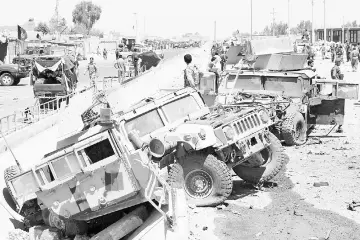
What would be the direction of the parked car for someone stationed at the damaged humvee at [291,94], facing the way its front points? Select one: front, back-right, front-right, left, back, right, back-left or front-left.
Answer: right

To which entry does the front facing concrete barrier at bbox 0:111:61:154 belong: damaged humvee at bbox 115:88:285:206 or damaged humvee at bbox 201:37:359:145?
damaged humvee at bbox 201:37:359:145

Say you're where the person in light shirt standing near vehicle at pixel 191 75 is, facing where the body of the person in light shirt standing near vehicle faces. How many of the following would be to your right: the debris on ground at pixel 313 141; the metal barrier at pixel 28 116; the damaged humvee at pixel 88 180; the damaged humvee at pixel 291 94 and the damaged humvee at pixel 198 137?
2

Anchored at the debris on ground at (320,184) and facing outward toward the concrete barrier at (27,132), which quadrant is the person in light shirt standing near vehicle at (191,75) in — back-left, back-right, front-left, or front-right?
front-right

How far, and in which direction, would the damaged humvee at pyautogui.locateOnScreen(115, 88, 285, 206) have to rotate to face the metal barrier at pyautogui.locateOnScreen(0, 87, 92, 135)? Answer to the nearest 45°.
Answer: approximately 180°

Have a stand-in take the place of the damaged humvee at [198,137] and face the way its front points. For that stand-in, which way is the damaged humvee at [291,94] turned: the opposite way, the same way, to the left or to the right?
to the right

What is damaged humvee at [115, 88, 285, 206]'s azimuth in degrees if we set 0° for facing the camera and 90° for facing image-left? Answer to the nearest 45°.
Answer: approximately 315°

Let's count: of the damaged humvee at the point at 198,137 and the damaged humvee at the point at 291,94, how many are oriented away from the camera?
0

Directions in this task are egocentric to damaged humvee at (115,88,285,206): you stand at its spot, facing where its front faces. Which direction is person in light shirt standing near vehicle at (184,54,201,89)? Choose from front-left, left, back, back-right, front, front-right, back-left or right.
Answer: back-left

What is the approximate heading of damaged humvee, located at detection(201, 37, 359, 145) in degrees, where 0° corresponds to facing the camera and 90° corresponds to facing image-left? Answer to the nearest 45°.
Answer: approximately 45°

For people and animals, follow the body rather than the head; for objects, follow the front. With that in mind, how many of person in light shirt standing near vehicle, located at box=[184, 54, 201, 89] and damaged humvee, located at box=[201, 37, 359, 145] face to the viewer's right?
0

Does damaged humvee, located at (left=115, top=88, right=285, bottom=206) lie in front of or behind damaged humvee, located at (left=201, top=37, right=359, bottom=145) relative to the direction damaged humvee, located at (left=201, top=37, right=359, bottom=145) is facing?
in front

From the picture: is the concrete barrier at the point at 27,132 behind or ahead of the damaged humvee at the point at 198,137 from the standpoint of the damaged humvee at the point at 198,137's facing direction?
behind

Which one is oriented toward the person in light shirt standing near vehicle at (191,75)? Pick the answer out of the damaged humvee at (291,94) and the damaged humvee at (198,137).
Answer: the damaged humvee at (291,94)
